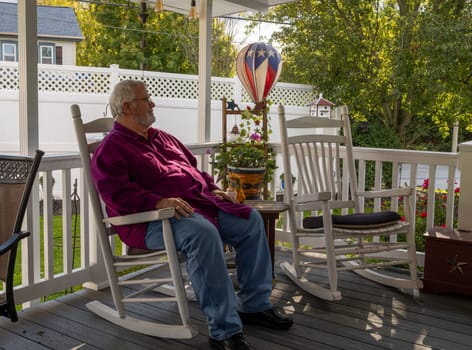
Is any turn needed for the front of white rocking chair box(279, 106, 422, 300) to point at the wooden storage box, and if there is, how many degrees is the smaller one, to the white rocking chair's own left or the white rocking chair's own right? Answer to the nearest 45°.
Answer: approximately 45° to the white rocking chair's own left

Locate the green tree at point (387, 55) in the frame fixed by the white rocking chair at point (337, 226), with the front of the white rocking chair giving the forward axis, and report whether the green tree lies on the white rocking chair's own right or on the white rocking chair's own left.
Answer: on the white rocking chair's own left

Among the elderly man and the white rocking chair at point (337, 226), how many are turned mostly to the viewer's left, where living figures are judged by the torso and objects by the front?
0

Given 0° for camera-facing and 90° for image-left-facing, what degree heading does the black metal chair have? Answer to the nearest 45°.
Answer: approximately 45°

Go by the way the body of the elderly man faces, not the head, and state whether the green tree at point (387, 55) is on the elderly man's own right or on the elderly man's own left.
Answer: on the elderly man's own left

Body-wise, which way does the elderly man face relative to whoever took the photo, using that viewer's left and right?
facing the viewer and to the right of the viewer

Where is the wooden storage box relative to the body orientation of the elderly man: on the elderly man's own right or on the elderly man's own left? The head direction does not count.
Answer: on the elderly man's own left

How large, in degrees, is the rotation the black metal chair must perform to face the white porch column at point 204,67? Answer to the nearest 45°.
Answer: approximately 180°

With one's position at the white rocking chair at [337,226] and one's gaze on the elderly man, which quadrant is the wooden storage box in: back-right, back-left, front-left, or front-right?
back-left

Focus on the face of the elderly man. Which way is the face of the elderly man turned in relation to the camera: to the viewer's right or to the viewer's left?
to the viewer's right
